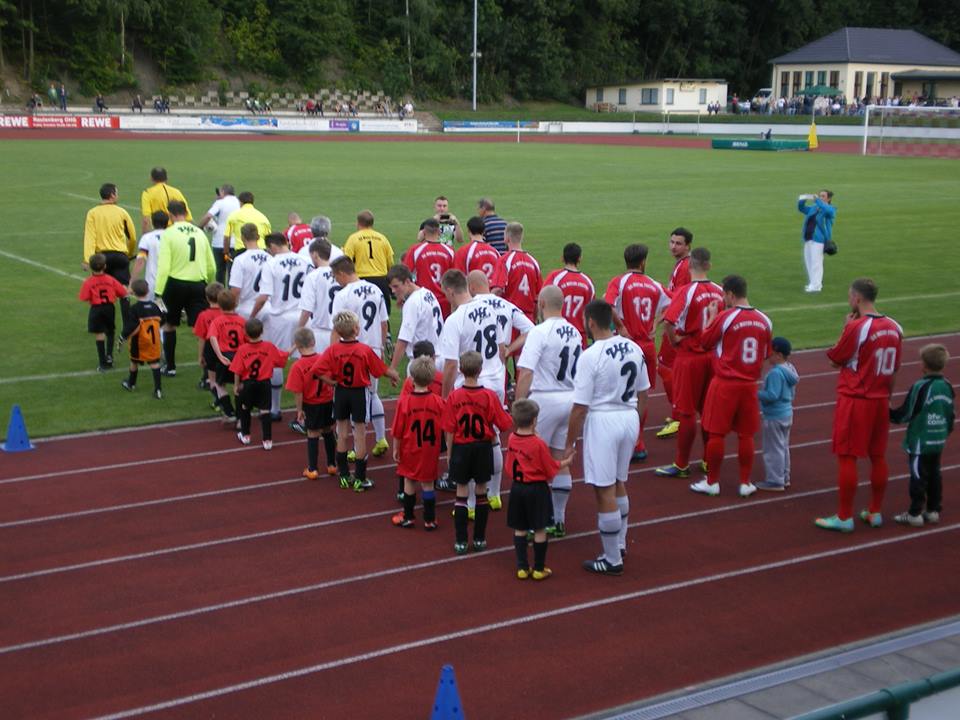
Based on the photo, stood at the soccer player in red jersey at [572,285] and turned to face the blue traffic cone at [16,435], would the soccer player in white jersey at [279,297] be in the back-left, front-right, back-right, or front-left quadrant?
front-right

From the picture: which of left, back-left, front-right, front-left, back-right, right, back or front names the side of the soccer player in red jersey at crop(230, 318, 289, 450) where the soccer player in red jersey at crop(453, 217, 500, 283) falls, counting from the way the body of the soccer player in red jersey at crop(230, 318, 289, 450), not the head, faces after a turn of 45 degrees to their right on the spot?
front

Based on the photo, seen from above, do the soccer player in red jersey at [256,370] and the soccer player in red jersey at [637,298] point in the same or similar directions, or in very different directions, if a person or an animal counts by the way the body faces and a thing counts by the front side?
same or similar directions

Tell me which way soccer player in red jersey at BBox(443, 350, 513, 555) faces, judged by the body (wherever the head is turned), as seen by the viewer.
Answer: away from the camera

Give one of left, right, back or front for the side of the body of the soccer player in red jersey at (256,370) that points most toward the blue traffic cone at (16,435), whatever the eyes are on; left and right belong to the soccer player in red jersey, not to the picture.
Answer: left

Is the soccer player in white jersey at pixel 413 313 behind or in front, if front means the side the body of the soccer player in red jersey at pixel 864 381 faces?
in front

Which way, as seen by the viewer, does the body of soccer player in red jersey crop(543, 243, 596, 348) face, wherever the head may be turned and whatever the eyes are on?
away from the camera

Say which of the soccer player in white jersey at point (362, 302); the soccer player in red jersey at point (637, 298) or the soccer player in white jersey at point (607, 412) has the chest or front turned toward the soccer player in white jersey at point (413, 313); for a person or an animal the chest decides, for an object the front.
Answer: the soccer player in white jersey at point (607, 412)

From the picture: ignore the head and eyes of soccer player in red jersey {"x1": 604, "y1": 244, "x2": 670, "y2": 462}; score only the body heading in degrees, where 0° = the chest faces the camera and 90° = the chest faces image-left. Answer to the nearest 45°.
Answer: approximately 180°

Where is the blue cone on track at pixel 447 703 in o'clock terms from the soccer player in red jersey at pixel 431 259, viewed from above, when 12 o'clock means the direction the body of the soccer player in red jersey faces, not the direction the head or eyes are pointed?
The blue cone on track is roughly at 6 o'clock from the soccer player in red jersey.

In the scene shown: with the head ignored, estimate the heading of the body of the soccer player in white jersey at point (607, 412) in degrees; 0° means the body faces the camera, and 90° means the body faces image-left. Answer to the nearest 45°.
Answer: approximately 135°

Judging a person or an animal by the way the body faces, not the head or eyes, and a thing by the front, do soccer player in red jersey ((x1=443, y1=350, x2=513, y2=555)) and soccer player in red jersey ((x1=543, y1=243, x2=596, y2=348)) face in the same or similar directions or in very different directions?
same or similar directions

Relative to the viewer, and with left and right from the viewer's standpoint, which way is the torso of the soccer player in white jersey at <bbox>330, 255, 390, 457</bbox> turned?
facing away from the viewer and to the left of the viewer

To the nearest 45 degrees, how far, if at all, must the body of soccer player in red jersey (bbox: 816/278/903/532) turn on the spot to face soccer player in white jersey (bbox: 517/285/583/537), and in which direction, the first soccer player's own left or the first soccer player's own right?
approximately 45° to the first soccer player's own left

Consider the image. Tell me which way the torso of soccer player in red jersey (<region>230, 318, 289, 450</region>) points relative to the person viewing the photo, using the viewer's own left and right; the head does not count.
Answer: facing away from the viewer

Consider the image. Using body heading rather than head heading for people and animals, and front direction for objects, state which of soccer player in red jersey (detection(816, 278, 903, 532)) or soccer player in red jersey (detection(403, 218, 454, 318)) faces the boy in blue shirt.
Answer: soccer player in red jersey (detection(816, 278, 903, 532))

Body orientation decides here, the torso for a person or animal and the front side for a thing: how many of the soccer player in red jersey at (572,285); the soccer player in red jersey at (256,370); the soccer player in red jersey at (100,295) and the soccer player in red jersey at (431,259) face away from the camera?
4

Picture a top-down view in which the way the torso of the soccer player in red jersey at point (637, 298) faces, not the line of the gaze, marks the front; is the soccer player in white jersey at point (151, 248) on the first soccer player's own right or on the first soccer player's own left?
on the first soccer player's own left

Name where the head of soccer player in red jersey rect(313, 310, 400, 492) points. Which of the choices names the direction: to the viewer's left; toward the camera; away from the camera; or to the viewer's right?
away from the camera

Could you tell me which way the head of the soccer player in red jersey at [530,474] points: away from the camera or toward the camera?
away from the camera

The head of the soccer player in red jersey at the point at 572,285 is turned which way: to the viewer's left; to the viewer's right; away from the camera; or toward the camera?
away from the camera
